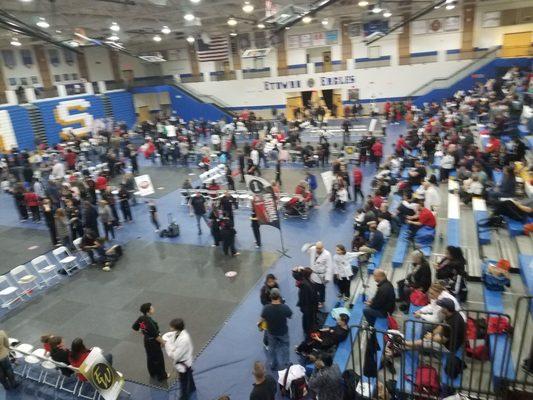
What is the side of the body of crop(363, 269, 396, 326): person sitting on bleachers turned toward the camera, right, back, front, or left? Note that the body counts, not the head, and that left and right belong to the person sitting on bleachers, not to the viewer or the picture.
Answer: left

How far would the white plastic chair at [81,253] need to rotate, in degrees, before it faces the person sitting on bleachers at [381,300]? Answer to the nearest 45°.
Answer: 0° — it already faces them

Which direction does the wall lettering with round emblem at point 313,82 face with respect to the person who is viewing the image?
facing the viewer

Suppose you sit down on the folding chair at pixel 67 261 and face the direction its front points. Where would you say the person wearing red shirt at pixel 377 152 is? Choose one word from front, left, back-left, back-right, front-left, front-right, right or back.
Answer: front-left

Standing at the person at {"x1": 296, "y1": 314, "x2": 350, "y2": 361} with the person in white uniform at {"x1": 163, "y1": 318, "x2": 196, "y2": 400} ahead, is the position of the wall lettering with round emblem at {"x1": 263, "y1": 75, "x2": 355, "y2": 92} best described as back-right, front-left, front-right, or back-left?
back-right

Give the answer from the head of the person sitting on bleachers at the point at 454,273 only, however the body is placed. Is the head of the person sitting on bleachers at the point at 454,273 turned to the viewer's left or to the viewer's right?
to the viewer's left

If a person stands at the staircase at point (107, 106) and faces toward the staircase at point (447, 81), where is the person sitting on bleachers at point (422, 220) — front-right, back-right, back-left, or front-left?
front-right

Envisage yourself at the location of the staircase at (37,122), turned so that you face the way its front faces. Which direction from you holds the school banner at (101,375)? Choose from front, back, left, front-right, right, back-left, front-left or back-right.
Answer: front-right

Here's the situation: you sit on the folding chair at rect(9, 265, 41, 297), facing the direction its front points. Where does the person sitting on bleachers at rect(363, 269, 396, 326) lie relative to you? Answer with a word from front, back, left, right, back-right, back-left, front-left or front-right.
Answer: front

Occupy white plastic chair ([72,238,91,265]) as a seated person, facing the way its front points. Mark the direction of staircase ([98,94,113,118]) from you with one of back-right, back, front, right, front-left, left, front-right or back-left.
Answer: back-left

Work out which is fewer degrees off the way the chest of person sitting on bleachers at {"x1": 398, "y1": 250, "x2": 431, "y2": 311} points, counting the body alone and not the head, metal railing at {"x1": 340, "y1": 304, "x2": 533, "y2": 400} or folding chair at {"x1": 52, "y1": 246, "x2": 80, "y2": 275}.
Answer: the folding chair

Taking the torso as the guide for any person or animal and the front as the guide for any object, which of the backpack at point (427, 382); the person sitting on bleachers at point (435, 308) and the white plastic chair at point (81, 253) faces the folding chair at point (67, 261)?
the person sitting on bleachers

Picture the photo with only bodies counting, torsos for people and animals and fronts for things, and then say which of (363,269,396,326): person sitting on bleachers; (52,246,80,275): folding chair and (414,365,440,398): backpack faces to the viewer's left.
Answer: the person sitting on bleachers

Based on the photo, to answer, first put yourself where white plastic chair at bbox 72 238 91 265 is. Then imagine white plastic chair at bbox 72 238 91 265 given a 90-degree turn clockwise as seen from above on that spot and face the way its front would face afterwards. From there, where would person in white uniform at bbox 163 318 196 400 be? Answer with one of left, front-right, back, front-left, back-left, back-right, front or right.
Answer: front-left

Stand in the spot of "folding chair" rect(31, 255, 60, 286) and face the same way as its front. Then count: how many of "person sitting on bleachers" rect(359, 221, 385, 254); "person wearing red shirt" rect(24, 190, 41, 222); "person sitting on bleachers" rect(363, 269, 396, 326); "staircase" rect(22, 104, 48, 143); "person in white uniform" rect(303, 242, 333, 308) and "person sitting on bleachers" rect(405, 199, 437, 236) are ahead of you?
4

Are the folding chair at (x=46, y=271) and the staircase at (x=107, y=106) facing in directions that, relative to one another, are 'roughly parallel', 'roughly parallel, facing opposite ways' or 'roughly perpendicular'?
roughly parallel

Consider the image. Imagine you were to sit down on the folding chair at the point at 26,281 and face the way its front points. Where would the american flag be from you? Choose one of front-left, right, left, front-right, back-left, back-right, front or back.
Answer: left

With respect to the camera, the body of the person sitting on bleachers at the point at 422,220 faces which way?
to the viewer's left

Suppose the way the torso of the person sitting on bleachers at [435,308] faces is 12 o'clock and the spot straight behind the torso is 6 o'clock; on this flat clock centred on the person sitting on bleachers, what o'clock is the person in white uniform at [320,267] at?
The person in white uniform is roughly at 1 o'clock from the person sitting on bleachers.

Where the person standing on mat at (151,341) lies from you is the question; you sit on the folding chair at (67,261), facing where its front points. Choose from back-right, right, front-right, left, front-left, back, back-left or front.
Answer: front-right
